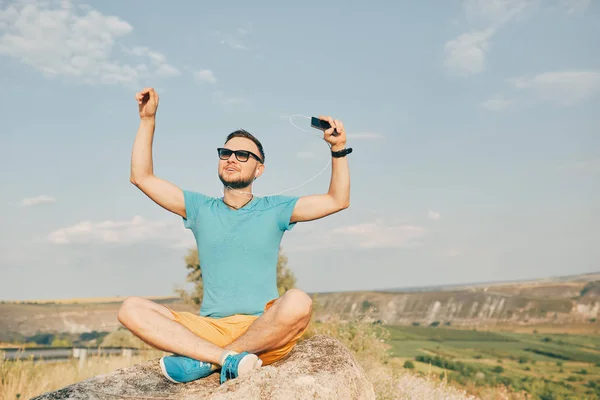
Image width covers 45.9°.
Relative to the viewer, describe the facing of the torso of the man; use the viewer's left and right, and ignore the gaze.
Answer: facing the viewer

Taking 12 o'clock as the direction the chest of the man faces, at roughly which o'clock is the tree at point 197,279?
The tree is roughly at 6 o'clock from the man.
